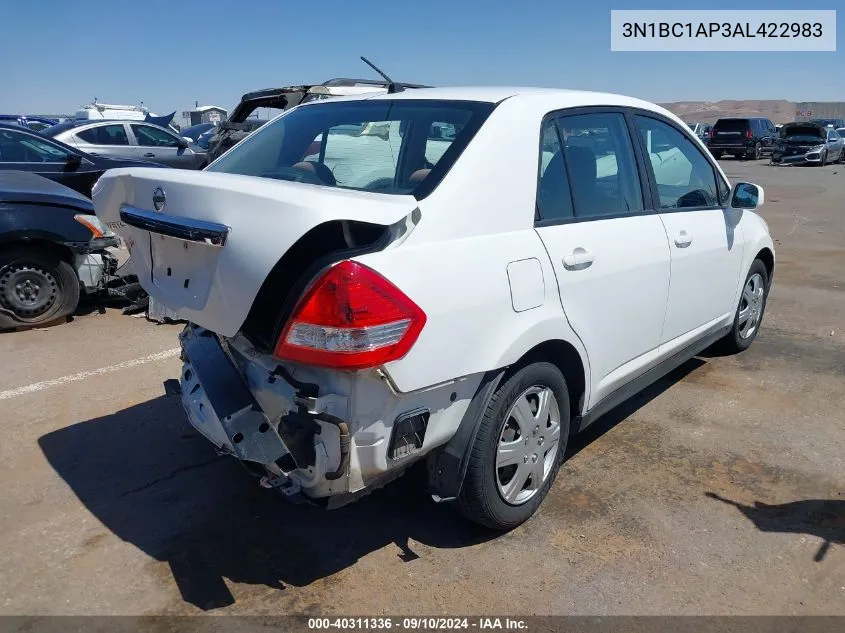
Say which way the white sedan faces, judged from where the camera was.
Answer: facing away from the viewer and to the right of the viewer

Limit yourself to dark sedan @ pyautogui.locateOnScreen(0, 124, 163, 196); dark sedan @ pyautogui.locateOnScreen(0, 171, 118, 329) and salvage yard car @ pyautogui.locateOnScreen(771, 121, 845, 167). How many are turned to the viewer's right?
2

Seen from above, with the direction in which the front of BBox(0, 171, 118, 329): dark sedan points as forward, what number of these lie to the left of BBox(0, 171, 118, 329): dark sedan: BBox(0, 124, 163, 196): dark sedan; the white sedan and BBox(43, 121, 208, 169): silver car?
2

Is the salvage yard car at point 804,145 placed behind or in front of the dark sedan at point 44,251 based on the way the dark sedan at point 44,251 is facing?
in front

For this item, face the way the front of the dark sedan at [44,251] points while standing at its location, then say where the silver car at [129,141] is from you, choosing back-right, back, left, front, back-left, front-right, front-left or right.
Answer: left

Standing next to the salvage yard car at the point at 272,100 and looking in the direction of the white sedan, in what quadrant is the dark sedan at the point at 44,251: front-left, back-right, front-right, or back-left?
front-right

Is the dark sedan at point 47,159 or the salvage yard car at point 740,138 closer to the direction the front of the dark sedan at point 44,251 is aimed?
the salvage yard car

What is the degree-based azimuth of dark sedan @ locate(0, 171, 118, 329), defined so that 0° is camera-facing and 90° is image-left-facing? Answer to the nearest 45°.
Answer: approximately 270°

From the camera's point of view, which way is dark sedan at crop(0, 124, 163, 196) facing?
to the viewer's right

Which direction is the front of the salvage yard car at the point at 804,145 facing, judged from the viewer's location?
facing the viewer and to the left of the viewer

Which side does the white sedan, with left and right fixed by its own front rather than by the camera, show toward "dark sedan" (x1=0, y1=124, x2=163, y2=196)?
left
